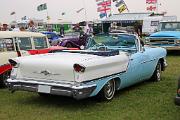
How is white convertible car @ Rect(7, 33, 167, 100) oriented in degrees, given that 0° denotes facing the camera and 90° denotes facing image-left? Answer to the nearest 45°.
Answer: approximately 225°

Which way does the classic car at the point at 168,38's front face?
toward the camera

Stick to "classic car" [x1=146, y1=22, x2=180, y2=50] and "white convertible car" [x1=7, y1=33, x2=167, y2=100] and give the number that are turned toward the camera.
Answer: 1

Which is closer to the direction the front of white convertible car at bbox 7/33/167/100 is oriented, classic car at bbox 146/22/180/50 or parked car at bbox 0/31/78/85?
the classic car

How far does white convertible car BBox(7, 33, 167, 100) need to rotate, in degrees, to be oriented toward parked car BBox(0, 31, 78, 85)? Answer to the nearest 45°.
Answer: approximately 90° to its left

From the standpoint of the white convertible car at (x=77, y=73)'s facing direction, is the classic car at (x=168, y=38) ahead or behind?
ahead
